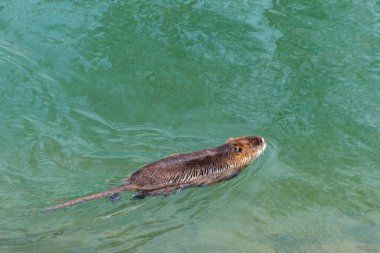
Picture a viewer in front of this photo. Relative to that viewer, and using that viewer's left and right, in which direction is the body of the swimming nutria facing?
facing away from the viewer and to the right of the viewer
